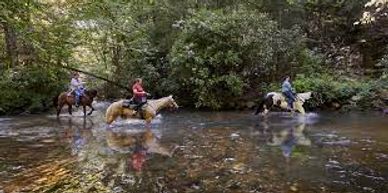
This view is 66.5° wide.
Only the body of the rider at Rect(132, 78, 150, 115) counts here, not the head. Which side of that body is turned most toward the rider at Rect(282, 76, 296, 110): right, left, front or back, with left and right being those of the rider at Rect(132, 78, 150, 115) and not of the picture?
front

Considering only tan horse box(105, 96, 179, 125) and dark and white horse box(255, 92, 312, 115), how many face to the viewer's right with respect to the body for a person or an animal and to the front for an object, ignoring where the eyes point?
2

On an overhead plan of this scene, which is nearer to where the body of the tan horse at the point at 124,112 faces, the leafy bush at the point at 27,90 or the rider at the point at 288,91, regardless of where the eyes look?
the rider

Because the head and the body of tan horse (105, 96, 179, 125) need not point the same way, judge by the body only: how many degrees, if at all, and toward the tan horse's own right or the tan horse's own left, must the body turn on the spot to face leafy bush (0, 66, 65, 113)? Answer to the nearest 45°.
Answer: approximately 135° to the tan horse's own left

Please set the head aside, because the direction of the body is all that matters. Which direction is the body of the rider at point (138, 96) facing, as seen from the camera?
to the viewer's right

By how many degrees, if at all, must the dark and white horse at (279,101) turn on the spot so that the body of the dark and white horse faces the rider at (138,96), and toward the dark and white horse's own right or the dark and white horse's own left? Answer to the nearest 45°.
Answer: approximately 135° to the dark and white horse's own right

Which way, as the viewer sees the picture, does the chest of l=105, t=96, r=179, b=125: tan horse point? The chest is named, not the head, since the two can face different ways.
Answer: to the viewer's right

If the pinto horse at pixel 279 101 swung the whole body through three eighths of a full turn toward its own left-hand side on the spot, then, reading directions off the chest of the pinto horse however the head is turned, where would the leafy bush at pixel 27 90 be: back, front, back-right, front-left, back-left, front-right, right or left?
front-left

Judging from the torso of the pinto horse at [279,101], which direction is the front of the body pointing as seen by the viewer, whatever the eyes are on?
to the viewer's right

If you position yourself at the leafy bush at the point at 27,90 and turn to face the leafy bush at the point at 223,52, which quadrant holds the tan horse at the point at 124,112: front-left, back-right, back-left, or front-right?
front-right

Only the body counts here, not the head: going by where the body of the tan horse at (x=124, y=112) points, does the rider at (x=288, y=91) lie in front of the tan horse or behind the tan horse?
in front

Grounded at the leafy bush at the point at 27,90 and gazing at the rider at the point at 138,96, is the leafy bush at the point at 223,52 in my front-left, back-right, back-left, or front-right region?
front-left
